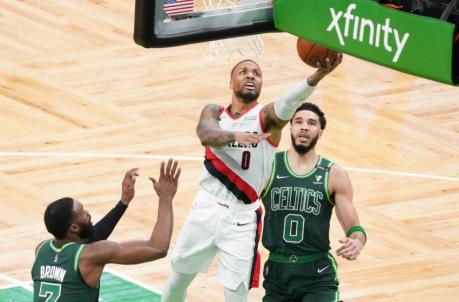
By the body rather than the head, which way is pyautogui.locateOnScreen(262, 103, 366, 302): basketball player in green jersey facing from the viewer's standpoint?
toward the camera

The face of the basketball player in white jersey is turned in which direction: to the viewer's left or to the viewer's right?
to the viewer's right

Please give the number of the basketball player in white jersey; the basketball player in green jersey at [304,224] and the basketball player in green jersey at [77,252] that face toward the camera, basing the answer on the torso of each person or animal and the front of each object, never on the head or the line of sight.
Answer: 2

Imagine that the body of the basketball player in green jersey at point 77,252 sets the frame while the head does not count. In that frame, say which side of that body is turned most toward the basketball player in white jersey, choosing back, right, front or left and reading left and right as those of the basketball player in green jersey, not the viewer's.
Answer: front

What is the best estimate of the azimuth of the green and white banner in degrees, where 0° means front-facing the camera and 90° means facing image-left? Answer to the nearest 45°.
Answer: approximately 45°

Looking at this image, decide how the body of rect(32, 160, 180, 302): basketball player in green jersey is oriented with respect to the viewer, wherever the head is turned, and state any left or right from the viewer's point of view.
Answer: facing away from the viewer and to the right of the viewer

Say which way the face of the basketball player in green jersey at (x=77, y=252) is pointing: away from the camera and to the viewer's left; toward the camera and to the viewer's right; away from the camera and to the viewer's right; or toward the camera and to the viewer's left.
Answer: away from the camera and to the viewer's right
